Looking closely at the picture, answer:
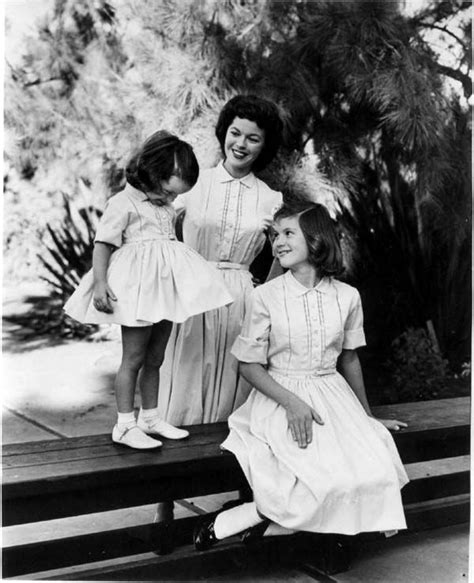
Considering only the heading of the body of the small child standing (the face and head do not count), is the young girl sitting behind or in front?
in front

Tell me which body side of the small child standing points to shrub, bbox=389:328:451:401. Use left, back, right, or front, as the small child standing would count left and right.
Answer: left

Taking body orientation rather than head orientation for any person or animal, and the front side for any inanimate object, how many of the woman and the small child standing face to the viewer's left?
0

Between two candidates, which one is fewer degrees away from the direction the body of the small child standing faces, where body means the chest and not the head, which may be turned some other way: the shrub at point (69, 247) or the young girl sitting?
the young girl sitting

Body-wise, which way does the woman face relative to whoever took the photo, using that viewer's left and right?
facing the viewer

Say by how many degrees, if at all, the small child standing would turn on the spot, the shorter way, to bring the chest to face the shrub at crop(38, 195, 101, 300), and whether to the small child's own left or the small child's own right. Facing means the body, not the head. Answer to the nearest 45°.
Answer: approximately 135° to the small child's own left

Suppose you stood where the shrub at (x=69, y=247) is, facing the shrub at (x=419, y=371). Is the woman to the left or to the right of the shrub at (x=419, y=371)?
right

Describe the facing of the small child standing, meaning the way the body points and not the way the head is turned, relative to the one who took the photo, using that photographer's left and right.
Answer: facing the viewer and to the right of the viewer

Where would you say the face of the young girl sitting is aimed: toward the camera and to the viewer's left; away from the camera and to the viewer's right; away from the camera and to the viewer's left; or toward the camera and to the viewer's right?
toward the camera and to the viewer's left
